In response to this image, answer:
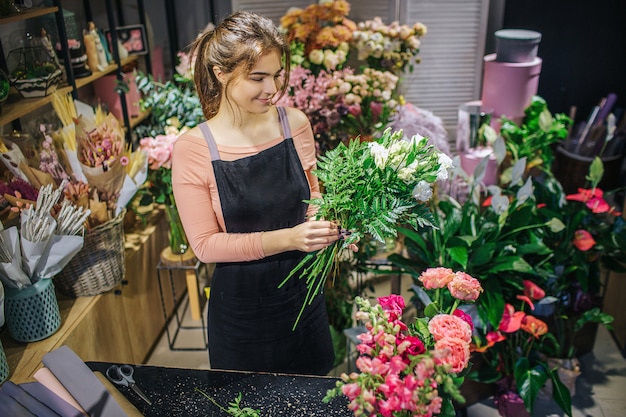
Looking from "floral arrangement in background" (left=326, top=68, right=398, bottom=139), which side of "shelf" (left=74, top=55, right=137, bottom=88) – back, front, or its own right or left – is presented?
front

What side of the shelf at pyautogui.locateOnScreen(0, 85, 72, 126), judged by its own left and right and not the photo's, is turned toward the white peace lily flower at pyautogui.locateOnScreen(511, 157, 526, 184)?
front

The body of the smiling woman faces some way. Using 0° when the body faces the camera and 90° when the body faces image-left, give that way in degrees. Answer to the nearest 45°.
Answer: approximately 315°

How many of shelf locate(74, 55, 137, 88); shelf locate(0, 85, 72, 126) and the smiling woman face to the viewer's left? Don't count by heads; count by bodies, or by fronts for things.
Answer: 0

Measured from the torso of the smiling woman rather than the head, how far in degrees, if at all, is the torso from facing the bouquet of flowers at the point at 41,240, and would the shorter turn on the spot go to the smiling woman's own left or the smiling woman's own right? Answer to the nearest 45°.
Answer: approximately 135° to the smiling woman's own right

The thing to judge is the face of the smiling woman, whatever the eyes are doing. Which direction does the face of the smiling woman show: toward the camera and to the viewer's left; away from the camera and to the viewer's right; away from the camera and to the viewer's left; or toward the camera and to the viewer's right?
toward the camera and to the viewer's right

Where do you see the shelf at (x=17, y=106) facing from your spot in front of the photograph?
facing the viewer and to the right of the viewer

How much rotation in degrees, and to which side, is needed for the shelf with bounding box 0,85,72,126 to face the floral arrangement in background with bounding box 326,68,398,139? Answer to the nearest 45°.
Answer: approximately 45° to its left

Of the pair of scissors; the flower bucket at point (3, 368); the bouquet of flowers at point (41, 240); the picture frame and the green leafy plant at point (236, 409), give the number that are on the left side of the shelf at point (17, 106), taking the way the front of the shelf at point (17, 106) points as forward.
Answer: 1

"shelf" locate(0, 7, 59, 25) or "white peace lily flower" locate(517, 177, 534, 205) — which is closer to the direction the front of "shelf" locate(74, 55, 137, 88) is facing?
the white peace lily flower

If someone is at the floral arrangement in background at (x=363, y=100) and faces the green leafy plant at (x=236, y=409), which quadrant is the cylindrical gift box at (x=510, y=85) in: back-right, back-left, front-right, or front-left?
back-left

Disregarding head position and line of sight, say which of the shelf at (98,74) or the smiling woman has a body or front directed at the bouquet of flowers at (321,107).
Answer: the shelf

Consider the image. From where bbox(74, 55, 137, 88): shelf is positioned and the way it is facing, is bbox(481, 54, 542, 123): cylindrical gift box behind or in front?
in front

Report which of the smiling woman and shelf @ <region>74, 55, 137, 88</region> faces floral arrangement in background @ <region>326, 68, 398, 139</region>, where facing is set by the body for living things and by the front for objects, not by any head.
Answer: the shelf

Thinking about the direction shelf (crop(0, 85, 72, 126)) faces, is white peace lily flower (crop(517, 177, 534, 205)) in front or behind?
in front
